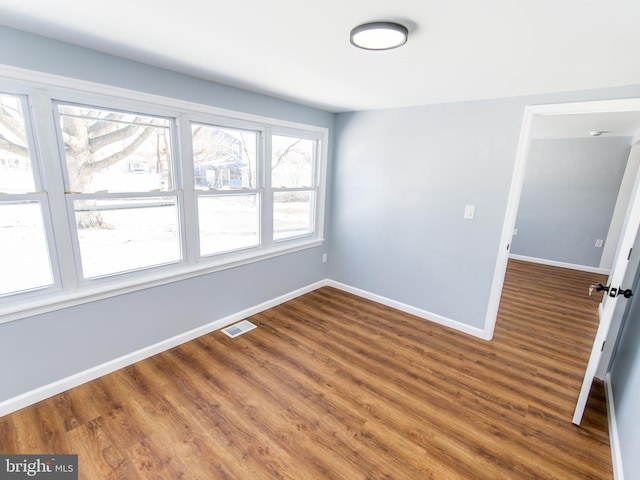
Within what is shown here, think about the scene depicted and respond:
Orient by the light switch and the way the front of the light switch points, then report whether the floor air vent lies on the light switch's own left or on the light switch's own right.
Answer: on the light switch's own right

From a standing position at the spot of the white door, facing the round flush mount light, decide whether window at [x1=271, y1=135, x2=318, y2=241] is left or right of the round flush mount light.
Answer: right

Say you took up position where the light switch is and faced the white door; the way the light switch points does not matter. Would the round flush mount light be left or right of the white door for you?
right

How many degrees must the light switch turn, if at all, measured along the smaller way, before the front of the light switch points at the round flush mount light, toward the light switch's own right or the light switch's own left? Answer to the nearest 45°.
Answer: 0° — it already faces it

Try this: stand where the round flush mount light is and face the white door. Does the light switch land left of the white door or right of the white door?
left

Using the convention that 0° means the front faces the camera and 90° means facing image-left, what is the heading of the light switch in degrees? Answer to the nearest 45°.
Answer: approximately 0°

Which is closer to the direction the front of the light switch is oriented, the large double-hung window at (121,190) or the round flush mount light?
the round flush mount light

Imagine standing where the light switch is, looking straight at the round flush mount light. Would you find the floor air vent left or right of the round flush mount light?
right

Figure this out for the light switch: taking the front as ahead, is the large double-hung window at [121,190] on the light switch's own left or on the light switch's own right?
on the light switch's own right
